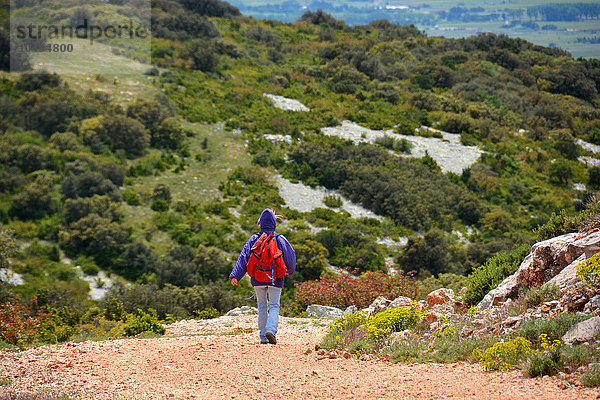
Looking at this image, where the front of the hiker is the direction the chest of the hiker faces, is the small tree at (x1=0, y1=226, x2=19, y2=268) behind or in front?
in front

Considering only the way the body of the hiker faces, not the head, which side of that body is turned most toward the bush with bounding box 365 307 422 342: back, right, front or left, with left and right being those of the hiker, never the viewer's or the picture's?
right

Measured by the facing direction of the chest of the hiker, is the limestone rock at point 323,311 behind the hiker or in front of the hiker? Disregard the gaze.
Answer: in front

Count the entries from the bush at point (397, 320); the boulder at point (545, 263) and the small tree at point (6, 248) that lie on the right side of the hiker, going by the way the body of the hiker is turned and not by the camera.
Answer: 2

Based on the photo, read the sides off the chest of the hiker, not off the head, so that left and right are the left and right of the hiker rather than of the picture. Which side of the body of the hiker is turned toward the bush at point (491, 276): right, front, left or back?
right

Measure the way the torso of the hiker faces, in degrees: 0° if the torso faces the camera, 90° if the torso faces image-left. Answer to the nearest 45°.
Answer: approximately 180°

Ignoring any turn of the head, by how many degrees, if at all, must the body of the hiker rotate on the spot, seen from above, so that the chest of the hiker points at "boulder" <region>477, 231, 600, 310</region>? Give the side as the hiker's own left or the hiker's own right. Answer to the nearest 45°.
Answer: approximately 90° to the hiker's own right

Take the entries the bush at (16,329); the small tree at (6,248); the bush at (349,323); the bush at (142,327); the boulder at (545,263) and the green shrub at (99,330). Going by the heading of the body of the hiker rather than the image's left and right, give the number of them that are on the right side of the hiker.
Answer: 2

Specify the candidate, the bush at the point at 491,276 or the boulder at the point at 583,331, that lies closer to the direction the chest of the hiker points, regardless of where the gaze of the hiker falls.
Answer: the bush

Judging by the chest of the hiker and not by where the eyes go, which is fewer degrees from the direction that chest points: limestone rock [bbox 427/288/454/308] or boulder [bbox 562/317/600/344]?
the limestone rock

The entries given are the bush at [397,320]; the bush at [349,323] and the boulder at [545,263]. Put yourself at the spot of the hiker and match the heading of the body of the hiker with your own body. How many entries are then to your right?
3
